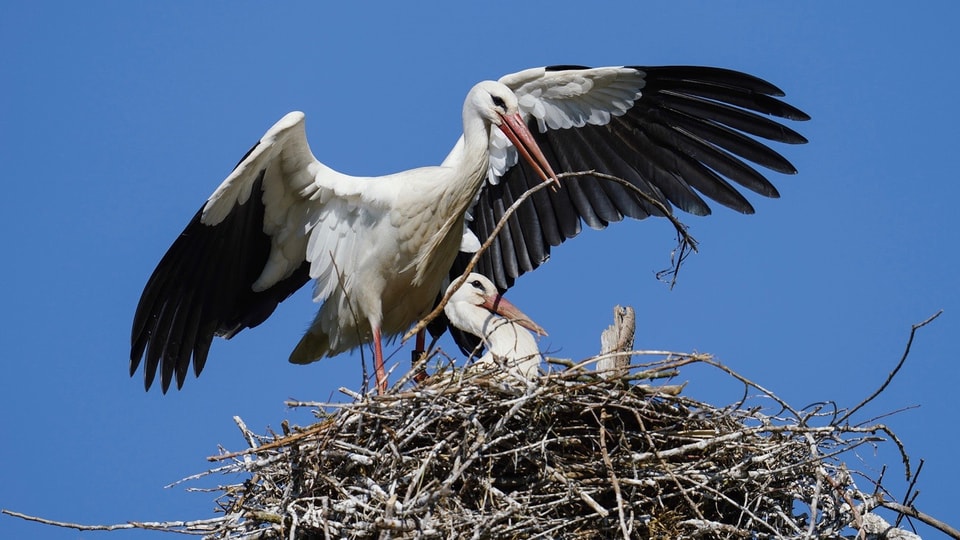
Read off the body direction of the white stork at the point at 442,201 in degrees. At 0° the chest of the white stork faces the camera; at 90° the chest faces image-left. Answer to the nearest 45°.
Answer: approximately 315°

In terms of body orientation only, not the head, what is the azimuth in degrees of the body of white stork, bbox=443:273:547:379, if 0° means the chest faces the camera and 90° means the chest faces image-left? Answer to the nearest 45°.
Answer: approximately 270°
